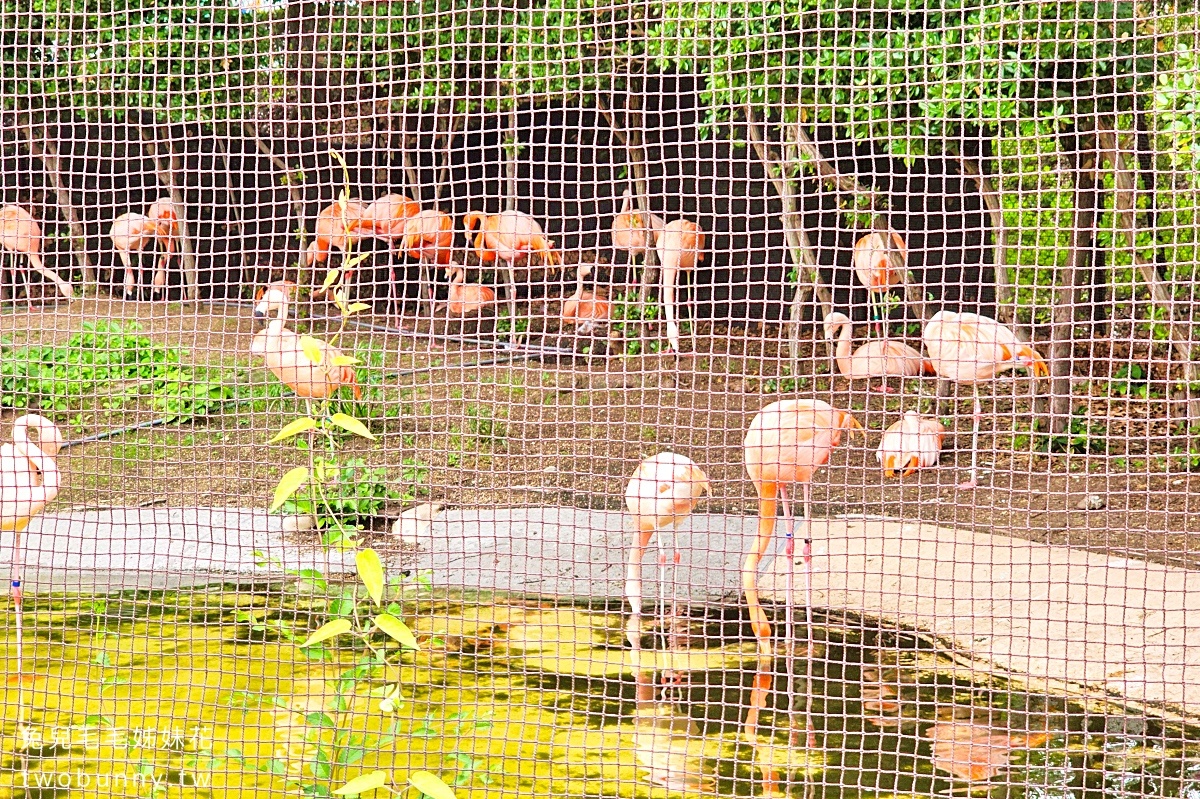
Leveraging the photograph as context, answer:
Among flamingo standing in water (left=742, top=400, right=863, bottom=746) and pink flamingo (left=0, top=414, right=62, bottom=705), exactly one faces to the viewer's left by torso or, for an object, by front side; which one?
the flamingo standing in water

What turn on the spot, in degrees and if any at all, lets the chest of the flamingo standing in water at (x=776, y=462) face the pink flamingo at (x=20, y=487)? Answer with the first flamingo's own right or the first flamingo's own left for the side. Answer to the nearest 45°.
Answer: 0° — it already faces it

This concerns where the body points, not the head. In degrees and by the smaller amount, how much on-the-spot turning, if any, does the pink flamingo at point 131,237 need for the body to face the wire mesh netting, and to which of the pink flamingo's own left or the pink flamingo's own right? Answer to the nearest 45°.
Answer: approximately 45° to the pink flamingo's own left

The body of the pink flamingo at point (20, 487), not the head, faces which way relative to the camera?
to the viewer's right

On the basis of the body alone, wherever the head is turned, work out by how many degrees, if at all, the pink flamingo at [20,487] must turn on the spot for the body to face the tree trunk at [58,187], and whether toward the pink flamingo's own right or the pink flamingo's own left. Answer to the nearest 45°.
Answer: approximately 90° to the pink flamingo's own left

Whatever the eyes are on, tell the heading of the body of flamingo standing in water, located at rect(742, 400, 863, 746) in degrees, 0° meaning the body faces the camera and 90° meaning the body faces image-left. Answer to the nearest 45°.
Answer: approximately 90°
